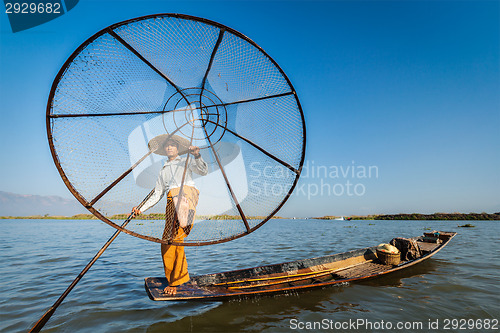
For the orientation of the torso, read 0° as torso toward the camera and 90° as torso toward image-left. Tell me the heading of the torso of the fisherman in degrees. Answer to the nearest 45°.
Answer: approximately 0°

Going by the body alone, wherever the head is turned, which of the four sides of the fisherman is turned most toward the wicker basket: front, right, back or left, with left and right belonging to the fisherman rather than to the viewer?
left
